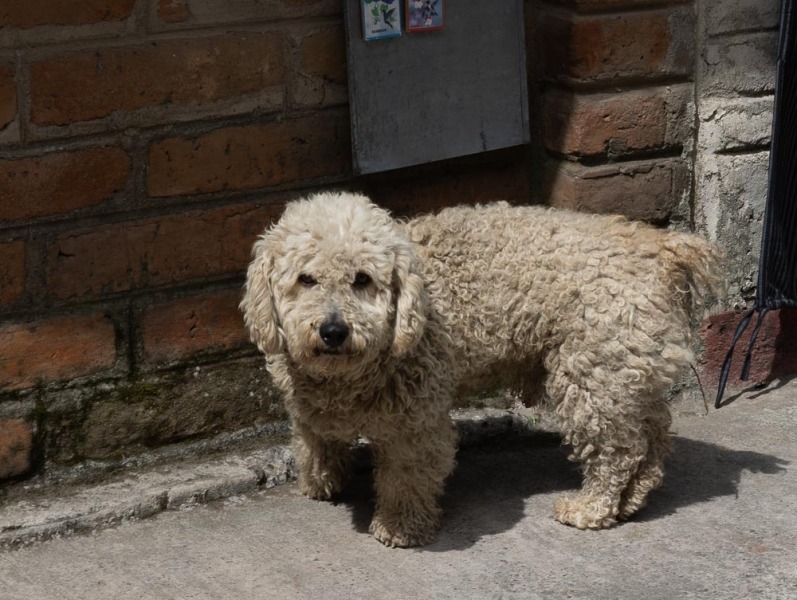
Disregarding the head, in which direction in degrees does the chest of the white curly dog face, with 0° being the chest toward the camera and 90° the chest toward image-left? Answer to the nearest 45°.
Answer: approximately 45°

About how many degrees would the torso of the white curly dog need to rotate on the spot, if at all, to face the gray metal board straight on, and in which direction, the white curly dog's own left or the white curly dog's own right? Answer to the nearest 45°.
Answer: approximately 135° to the white curly dog's own right
